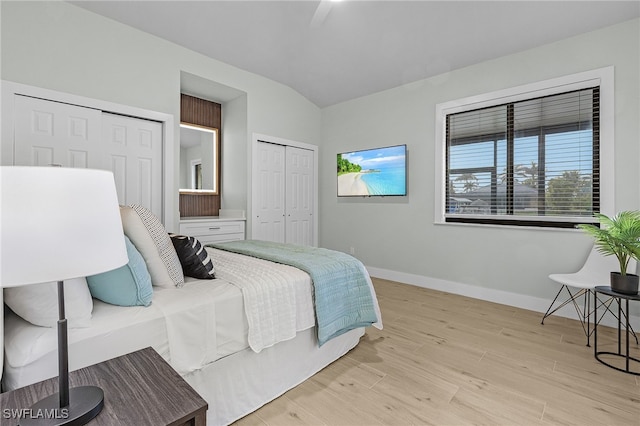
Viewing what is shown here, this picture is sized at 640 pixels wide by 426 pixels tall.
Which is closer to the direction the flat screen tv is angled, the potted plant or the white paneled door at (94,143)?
the white paneled door

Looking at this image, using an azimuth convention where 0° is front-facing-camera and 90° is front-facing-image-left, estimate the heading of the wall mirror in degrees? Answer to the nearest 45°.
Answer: approximately 315°

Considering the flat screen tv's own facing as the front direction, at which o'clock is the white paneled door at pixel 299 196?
The white paneled door is roughly at 2 o'clock from the flat screen tv.

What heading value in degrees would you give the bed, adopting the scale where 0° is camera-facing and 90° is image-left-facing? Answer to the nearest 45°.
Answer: approximately 225°

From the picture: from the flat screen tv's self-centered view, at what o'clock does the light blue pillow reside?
The light blue pillow is roughly at 11 o'clock from the flat screen tv.

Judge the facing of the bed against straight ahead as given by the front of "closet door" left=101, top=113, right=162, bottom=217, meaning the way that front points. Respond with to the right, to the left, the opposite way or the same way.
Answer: to the left

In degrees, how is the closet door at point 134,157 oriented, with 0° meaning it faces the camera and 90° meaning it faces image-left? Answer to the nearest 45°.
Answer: approximately 315°
